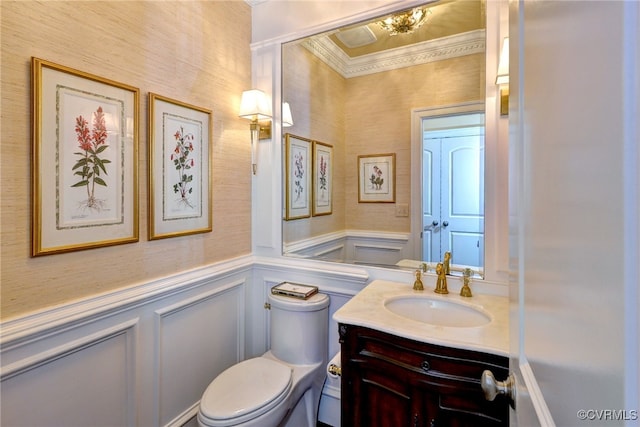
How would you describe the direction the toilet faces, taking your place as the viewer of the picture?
facing the viewer and to the left of the viewer

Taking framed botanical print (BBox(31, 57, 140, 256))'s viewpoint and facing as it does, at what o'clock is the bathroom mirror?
The bathroom mirror is roughly at 11 o'clock from the framed botanical print.

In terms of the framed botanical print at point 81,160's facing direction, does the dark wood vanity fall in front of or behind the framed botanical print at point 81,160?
in front

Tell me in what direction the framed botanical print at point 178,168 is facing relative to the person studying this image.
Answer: facing the viewer and to the right of the viewer

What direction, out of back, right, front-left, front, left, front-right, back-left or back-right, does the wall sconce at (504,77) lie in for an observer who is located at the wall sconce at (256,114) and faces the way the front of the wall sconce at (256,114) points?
left

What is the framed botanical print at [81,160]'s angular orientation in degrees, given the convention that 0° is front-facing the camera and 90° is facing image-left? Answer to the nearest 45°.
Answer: approximately 315°

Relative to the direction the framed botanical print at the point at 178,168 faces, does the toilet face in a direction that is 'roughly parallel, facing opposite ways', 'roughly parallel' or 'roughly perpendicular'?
roughly perpendicular

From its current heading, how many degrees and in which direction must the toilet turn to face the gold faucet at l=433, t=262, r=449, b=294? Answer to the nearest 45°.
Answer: approximately 135° to its left

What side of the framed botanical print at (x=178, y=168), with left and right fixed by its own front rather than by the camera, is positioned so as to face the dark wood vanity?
front

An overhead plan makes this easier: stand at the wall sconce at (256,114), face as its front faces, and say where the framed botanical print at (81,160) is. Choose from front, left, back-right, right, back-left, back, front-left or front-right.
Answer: front
